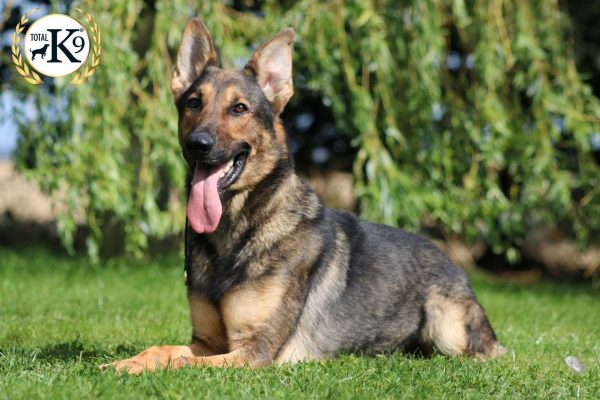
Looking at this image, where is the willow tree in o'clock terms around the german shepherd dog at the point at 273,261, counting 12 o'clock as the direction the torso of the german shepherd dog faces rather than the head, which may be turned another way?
The willow tree is roughly at 5 o'clock from the german shepherd dog.

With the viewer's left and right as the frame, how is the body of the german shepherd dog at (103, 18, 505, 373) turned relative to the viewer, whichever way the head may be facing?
facing the viewer and to the left of the viewer
